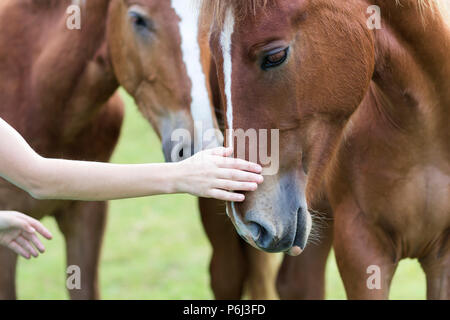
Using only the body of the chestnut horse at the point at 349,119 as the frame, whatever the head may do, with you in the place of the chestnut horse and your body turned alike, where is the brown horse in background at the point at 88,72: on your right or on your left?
on your right

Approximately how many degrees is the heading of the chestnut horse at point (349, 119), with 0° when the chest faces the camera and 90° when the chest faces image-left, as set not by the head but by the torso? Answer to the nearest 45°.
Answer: approximately 45°
